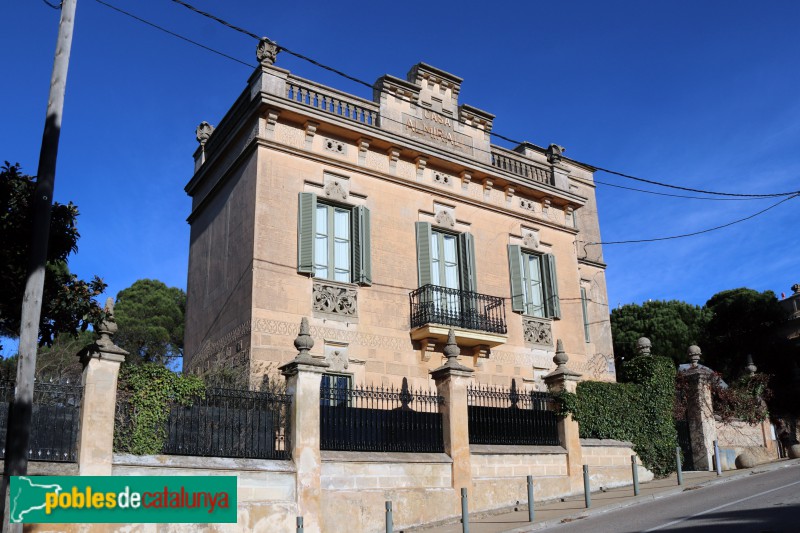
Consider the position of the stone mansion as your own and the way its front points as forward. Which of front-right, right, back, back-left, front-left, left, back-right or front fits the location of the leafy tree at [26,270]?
right

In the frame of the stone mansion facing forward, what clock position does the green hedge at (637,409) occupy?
The green hedge is roughly at 10 o'clock from the stone mansion.

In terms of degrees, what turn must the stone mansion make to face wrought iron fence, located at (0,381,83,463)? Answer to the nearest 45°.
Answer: approximately 90° to its right

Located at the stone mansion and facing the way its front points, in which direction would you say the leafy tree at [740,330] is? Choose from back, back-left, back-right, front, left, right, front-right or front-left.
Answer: left

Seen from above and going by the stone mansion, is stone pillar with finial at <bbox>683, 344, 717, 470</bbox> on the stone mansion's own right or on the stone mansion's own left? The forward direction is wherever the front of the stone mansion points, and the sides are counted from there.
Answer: on the stone mansion's own left

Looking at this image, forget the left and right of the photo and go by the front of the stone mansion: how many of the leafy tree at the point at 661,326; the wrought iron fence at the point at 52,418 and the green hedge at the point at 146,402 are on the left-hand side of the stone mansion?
1

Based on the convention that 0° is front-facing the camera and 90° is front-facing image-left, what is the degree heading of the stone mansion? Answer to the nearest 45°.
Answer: approximately 315°

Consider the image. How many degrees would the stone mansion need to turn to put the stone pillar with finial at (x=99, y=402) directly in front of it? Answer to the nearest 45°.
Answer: approximately 90° to its right

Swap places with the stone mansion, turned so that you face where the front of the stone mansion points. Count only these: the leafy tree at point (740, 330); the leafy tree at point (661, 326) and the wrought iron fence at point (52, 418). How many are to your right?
1

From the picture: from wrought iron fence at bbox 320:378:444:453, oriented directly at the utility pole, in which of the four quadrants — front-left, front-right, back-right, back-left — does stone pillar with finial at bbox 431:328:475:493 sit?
back-left
